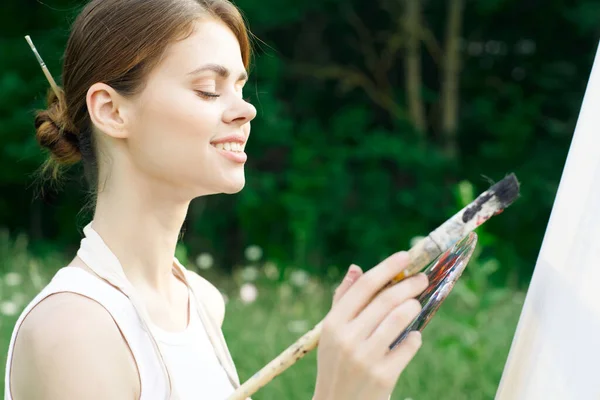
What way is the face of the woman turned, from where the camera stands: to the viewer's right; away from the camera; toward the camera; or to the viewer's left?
to the viewer's right

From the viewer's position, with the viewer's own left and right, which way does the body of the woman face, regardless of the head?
facing the viewer and to the right of the viewer

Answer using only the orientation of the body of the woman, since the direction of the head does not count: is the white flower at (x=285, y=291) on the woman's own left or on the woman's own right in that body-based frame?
on the woman's own left

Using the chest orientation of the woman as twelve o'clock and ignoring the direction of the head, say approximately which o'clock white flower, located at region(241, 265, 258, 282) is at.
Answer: The white flower is roughly at 8 o'clock from the woman.

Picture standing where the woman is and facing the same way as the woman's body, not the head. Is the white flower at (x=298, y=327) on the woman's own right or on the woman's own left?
on the woman's own left

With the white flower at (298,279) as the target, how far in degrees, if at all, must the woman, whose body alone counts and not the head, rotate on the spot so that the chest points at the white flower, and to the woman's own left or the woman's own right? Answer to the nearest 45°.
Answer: approximately 135° to the woman's own left

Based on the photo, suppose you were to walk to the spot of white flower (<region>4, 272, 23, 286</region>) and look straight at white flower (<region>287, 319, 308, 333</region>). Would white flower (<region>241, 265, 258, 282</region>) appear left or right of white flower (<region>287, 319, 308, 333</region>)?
left

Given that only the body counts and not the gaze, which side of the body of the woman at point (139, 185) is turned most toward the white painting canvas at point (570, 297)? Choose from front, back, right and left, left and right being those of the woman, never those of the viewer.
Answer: front
